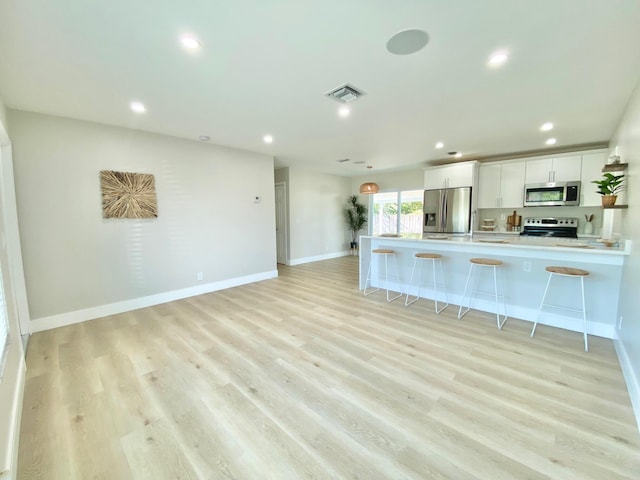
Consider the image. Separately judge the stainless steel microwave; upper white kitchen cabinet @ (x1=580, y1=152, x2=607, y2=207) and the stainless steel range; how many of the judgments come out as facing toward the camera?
3

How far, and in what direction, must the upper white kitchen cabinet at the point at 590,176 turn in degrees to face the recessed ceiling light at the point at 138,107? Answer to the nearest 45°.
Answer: approximately 45° to its right

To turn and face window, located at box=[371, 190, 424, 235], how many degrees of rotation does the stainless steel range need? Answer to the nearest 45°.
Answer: approximately 90° to its right

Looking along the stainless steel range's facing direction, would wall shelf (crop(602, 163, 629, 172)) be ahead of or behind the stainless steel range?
ahead

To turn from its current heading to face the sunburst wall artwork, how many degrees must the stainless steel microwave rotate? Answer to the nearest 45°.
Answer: approximately 45° to its right

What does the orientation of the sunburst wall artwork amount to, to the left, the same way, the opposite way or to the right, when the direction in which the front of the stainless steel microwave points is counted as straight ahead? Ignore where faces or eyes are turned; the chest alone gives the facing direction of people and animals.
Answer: to the left

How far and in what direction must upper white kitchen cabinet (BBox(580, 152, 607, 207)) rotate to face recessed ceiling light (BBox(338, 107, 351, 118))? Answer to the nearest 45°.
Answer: approximately 45° to its right

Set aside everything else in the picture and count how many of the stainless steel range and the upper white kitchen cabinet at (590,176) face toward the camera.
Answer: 2

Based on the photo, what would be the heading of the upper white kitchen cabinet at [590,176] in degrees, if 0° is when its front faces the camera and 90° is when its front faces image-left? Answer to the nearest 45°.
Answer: approximately 0°

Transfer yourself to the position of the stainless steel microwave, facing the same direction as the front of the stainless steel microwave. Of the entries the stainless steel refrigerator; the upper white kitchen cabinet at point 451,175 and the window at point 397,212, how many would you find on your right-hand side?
3
